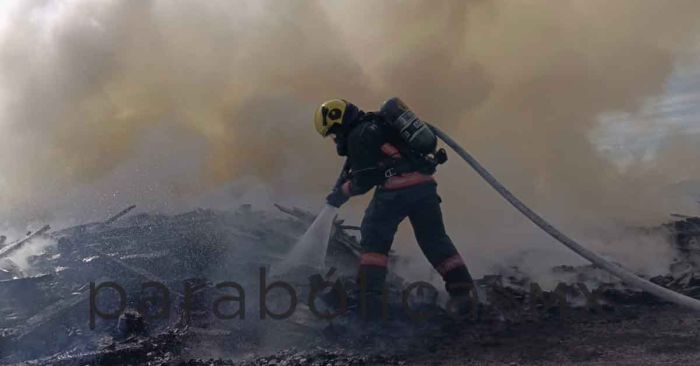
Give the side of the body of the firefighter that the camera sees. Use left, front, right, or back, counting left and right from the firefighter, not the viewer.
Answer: left

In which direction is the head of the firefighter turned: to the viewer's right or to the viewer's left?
to the viewer's left
